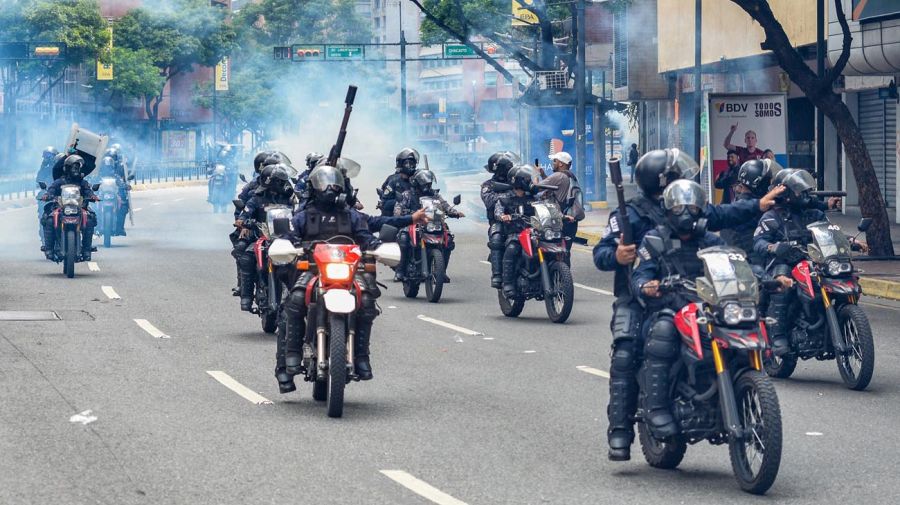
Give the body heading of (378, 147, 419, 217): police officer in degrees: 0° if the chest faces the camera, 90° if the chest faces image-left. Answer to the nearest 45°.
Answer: approximately 315°

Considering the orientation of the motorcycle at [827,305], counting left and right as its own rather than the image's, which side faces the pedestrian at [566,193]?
back

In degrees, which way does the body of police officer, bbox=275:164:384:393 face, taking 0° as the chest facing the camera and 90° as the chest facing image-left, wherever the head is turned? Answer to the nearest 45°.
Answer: approximately 0°

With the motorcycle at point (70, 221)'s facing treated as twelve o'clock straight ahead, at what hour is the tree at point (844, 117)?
The tree is roughly at 9 o'clock from the motorcycle.

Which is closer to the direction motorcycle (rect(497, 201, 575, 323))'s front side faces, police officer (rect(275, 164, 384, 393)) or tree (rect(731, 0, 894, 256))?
the police officer

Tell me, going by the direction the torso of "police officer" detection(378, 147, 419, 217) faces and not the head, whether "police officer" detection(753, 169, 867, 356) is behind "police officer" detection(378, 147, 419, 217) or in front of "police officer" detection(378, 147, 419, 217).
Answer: in front
